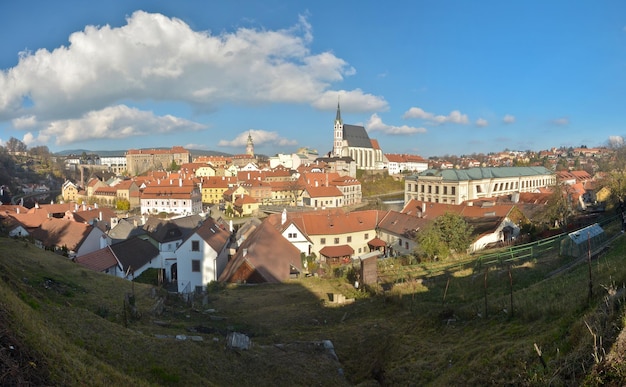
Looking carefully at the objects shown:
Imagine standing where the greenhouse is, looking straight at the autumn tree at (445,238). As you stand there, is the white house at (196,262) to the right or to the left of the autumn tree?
left

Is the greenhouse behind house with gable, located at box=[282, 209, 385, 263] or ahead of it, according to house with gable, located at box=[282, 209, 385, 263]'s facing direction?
ahead

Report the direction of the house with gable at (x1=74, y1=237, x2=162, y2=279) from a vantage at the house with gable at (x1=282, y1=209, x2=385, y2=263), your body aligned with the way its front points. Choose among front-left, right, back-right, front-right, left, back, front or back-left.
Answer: front-right

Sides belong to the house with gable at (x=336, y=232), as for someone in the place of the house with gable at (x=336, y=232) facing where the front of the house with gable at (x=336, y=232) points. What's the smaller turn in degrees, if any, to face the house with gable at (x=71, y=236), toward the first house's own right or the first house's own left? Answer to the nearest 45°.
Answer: approximately 90° to the first house's own right

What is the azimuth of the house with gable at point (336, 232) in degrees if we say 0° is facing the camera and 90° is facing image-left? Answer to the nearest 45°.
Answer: approximately 0°

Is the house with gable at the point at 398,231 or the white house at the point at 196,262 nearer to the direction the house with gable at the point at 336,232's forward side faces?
the white house

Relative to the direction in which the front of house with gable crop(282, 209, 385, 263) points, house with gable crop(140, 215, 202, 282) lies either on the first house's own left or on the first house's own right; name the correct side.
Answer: on the first house's own right

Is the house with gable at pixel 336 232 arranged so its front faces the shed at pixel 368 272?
yes

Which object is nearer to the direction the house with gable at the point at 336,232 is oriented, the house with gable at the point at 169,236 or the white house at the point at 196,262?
the white house

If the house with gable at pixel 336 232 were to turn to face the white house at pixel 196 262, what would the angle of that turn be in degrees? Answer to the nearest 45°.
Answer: approximately 45° to its right

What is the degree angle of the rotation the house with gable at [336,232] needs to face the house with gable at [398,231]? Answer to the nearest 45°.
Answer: approximately 90° to its left
